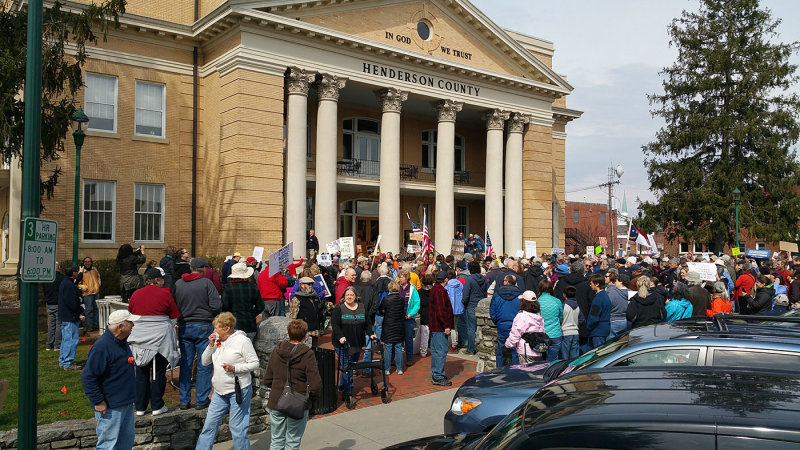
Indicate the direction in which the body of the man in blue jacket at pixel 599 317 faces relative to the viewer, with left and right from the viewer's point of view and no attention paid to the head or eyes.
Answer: facing away from the viewer and to the left of the viewer

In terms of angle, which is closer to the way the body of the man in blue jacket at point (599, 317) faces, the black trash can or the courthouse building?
the courthouse building

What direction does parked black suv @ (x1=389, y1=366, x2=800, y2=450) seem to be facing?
to the viewer's left

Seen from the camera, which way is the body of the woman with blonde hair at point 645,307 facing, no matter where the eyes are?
away from the camera

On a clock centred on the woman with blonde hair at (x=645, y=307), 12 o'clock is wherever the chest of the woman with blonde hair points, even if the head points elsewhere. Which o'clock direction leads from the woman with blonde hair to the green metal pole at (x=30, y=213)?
The green metal pole is roughly at 7 o'clock from the woman with blonde hair.

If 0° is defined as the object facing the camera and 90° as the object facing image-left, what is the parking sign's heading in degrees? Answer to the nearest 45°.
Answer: approximately 0°

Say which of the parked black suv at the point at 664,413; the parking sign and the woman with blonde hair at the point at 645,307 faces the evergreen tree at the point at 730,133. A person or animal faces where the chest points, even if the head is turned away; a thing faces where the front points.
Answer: the woman with blonde hair

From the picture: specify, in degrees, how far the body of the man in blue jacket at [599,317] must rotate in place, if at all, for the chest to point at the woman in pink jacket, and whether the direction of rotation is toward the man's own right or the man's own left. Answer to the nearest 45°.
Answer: approximately 90° to the man's own left

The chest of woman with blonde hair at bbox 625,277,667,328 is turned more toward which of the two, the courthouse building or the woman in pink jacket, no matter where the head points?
the courthouse building

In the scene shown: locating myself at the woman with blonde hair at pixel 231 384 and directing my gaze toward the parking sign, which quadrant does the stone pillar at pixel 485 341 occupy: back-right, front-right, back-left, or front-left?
back-right

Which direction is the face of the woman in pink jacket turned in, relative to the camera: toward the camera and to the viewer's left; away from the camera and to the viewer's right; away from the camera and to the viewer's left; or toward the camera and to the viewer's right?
away from the camera and to the viewer's left

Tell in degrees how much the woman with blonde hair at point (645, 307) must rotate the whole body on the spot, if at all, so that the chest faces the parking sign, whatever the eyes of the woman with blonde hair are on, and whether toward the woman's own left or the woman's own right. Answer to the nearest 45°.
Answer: approximately 135° to the woman's own left
